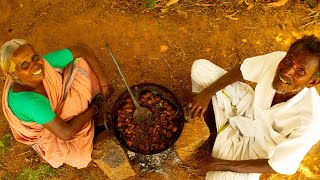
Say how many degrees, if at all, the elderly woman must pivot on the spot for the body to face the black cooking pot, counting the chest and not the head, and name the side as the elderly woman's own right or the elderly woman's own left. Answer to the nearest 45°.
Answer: approximately 45° to the elderly woman's own left

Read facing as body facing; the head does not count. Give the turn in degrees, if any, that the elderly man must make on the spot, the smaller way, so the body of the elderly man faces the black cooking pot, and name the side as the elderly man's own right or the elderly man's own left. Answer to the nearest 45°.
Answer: approximately 45° to the elderly man's own right

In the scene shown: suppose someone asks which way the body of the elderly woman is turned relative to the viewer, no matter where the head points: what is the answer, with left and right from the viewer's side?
facing the viewer and to the right of the viewer

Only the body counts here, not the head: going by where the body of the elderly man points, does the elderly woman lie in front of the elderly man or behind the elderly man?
in front

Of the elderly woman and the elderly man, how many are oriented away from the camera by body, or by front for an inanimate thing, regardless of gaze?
0

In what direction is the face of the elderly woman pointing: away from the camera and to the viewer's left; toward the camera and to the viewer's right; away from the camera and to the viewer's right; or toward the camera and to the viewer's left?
toward the camera and to the viewer's right

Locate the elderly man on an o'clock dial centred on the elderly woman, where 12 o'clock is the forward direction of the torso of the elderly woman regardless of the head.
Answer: The elderly man is roughly at 11 o'clock from the elderly woman.

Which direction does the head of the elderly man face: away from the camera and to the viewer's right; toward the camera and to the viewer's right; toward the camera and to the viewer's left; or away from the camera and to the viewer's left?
toward the camera and to the viewer's left
